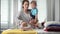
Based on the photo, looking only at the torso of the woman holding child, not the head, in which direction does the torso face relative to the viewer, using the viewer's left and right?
facing the viewer and to the right of the viewer

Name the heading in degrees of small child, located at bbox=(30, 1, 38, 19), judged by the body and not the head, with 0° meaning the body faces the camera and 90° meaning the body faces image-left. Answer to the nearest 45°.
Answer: approximately 45°

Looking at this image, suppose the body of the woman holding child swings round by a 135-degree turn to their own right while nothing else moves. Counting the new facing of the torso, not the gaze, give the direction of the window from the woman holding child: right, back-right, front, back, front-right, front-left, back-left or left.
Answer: front
